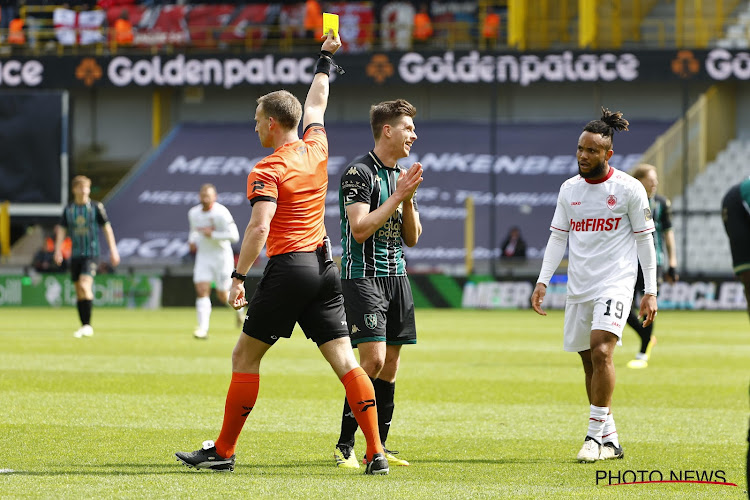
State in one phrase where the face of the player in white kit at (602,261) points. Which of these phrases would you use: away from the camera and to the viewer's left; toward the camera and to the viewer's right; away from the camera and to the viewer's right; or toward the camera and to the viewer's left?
toward the camera and to the viewer's left

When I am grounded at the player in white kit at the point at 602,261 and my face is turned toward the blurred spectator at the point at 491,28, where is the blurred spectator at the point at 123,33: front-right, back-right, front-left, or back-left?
front-left

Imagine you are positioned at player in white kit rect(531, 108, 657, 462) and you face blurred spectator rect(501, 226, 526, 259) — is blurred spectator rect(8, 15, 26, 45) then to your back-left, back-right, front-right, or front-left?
front-left

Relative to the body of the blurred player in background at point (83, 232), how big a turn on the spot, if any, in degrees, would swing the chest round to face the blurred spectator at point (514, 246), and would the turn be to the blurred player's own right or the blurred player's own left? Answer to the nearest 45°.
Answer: approximately 135° to the blurred player's own left

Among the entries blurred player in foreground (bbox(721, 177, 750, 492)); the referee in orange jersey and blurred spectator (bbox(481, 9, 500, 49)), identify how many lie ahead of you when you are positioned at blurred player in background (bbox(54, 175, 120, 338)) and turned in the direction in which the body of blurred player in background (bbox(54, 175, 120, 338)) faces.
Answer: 2

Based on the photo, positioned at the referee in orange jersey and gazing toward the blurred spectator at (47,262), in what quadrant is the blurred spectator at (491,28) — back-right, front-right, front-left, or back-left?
front-right

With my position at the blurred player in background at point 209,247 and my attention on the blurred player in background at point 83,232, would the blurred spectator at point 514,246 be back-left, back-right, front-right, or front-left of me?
back-right

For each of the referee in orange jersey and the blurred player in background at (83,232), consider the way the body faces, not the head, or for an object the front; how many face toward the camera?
1

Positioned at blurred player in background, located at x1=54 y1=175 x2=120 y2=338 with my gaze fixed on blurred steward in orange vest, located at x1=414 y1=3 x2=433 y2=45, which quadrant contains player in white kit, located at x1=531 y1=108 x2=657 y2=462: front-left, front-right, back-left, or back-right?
back-right

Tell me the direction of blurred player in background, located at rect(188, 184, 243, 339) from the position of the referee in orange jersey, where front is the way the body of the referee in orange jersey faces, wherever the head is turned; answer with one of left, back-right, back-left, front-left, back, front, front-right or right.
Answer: front-right

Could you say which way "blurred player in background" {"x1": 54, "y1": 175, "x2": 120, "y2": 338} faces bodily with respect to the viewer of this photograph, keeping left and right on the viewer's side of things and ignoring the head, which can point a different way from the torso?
facing the viewer
